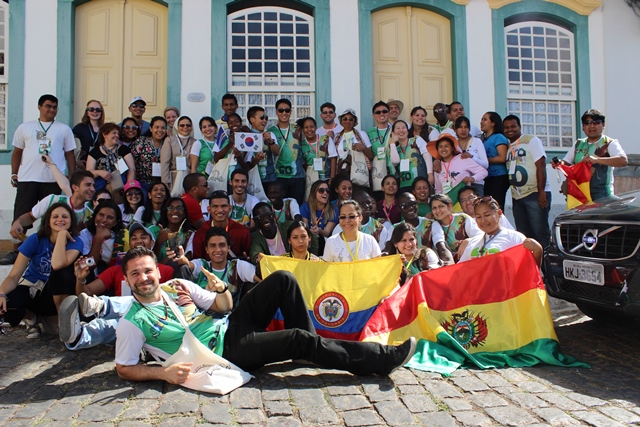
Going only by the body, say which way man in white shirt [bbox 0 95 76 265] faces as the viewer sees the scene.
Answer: toward the camera

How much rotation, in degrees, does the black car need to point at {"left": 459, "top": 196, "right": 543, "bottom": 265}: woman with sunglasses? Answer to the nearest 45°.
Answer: approximately 45° to its right

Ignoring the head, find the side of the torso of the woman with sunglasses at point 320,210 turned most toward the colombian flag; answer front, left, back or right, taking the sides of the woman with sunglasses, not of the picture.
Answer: front

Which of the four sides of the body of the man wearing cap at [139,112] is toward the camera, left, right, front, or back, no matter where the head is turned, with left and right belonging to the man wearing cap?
front

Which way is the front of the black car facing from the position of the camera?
facing the viewer and to the left of the viewer

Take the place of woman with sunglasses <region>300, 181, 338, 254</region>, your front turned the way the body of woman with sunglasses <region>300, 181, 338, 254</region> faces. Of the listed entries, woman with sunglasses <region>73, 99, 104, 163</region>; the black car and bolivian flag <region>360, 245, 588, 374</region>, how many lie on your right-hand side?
1

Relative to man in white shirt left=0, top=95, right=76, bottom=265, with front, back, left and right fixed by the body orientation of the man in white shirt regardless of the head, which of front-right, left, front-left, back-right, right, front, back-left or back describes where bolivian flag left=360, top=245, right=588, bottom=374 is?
front-left

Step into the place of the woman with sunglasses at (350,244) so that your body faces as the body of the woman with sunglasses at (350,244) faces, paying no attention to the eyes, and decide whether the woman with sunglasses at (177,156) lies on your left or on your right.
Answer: on your right

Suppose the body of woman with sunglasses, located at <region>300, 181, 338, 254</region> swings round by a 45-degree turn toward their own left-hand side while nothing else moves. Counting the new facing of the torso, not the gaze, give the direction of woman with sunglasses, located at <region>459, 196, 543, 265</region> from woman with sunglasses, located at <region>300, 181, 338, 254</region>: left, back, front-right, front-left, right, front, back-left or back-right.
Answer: front

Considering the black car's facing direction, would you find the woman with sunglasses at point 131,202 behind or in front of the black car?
in front

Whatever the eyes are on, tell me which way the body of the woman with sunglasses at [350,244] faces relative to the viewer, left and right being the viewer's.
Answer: facing the viewer
